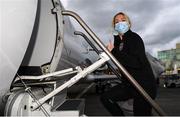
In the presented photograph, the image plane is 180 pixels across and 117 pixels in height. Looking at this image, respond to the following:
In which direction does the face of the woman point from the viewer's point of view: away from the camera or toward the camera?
toward the camera

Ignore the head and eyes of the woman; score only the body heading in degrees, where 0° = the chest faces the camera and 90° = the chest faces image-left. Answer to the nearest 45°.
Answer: approximately 45°

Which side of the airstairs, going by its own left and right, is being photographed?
right
